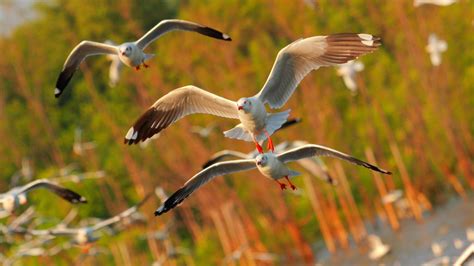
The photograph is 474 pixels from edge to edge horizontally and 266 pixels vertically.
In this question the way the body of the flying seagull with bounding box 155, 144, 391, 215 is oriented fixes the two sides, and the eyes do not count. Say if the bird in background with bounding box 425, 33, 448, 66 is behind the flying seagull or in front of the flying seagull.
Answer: behind

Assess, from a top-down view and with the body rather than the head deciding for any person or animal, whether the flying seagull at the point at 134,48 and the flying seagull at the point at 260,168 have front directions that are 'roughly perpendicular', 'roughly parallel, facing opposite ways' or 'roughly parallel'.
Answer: roughly parallel

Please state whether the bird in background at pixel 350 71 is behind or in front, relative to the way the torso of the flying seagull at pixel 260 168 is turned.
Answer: behind

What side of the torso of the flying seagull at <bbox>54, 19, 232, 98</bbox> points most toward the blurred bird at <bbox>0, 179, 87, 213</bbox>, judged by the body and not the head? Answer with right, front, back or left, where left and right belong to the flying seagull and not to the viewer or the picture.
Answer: right

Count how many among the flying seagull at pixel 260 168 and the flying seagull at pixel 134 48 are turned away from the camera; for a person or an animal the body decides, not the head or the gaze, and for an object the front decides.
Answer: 0

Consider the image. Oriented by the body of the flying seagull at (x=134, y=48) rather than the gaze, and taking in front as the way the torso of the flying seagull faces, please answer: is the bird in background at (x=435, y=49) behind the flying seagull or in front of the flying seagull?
behind

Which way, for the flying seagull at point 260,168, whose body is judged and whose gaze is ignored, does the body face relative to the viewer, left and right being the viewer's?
facing the viewer and to the left of the viewer

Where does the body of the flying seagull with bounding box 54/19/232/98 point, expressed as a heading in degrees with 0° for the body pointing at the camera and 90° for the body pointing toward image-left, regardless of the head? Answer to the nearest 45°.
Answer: approximately 45°
